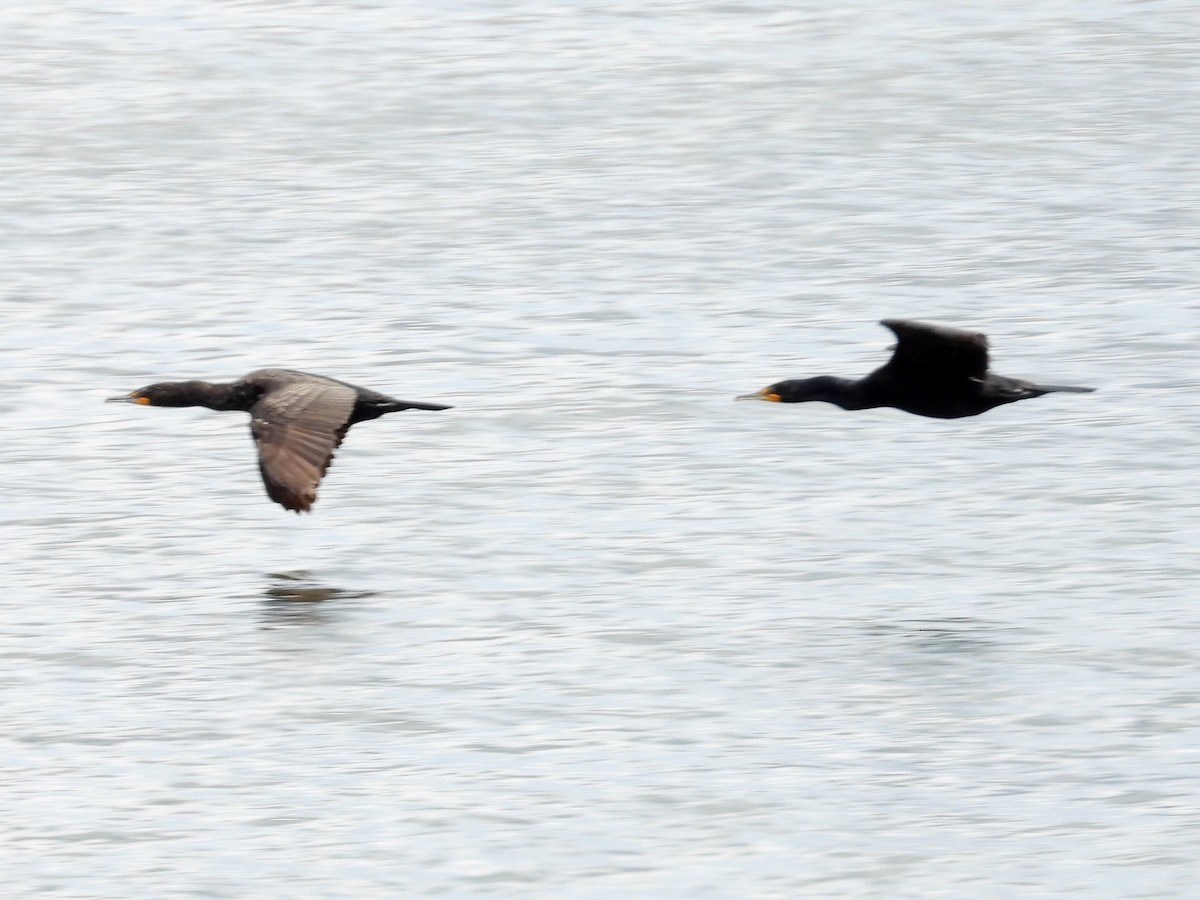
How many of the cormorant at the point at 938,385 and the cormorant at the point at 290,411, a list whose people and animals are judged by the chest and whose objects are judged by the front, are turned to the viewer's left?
2

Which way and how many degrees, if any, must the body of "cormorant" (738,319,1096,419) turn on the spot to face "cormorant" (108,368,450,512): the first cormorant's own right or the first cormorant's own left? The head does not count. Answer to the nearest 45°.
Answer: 0° — it already faces it

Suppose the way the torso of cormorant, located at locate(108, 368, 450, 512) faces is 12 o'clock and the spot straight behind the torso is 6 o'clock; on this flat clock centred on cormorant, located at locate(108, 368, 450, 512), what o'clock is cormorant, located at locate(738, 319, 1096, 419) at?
cormorant, located at locate(738, 319, 1096, 419) is roughly at 6 o'clock from cormorant, located at locate(108, 368, 450, 512).

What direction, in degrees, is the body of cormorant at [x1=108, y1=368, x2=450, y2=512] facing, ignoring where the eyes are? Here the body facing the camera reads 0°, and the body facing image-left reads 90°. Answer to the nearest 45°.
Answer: approximately 90°

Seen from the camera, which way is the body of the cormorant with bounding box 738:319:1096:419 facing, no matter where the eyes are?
to the viewer's left
